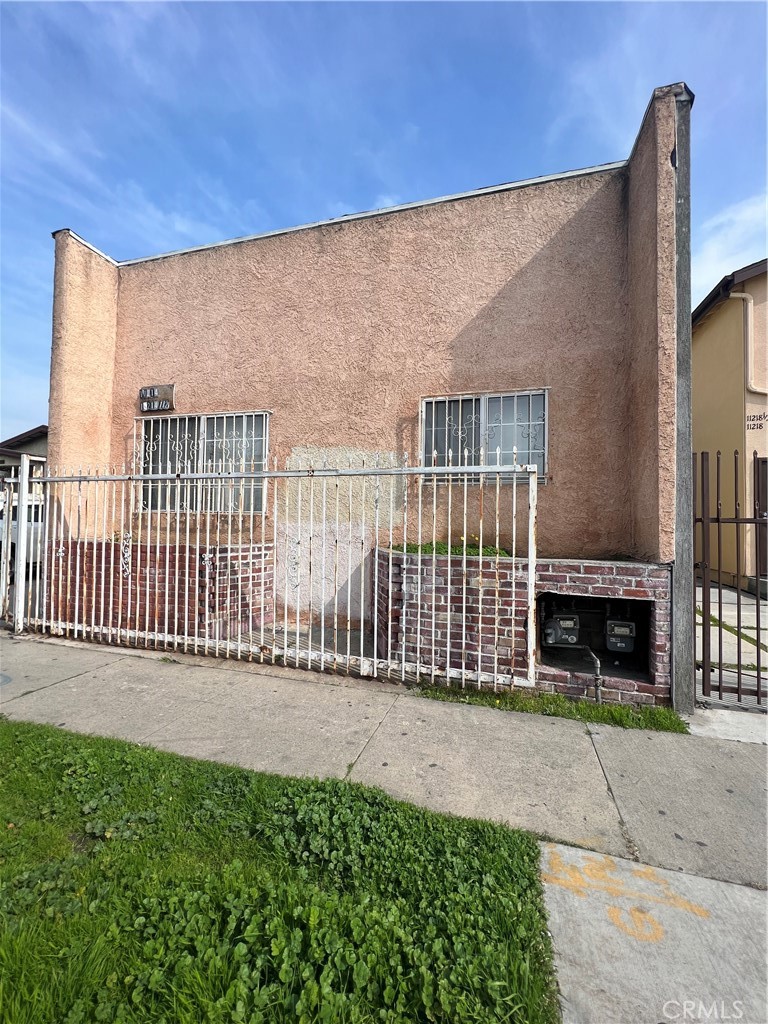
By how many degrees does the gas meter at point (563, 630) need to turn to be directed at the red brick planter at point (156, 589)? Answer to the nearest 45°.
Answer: approximately 90° to its right

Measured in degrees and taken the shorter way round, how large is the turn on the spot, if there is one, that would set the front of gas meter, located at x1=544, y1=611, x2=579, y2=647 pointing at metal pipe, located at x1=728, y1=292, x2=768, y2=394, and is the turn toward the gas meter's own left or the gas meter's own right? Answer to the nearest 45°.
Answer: approximately 135° to the gas meter's own left

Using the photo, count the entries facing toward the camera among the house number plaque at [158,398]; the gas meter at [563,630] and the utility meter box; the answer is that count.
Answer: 3

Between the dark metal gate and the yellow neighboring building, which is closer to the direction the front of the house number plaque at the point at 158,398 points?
the dark metal gate

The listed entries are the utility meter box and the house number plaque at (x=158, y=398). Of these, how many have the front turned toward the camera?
2

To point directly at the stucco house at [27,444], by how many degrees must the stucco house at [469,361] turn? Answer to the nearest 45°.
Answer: approximately 135° to its right

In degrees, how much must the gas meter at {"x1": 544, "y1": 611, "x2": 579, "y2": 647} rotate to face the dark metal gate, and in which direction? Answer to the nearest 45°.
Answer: approximately 90° to its left

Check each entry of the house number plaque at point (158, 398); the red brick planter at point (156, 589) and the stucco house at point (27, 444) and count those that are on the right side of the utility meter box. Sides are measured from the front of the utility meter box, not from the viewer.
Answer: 3

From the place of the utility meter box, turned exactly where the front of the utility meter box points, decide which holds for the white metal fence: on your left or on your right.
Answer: on your right

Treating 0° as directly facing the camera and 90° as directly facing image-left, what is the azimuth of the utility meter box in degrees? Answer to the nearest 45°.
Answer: approximately 0°

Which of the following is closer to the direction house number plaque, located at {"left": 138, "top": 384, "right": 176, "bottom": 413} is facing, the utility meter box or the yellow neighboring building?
the utility meter box

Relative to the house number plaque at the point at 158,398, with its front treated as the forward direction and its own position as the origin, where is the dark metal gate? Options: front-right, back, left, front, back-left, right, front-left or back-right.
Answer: front-left
